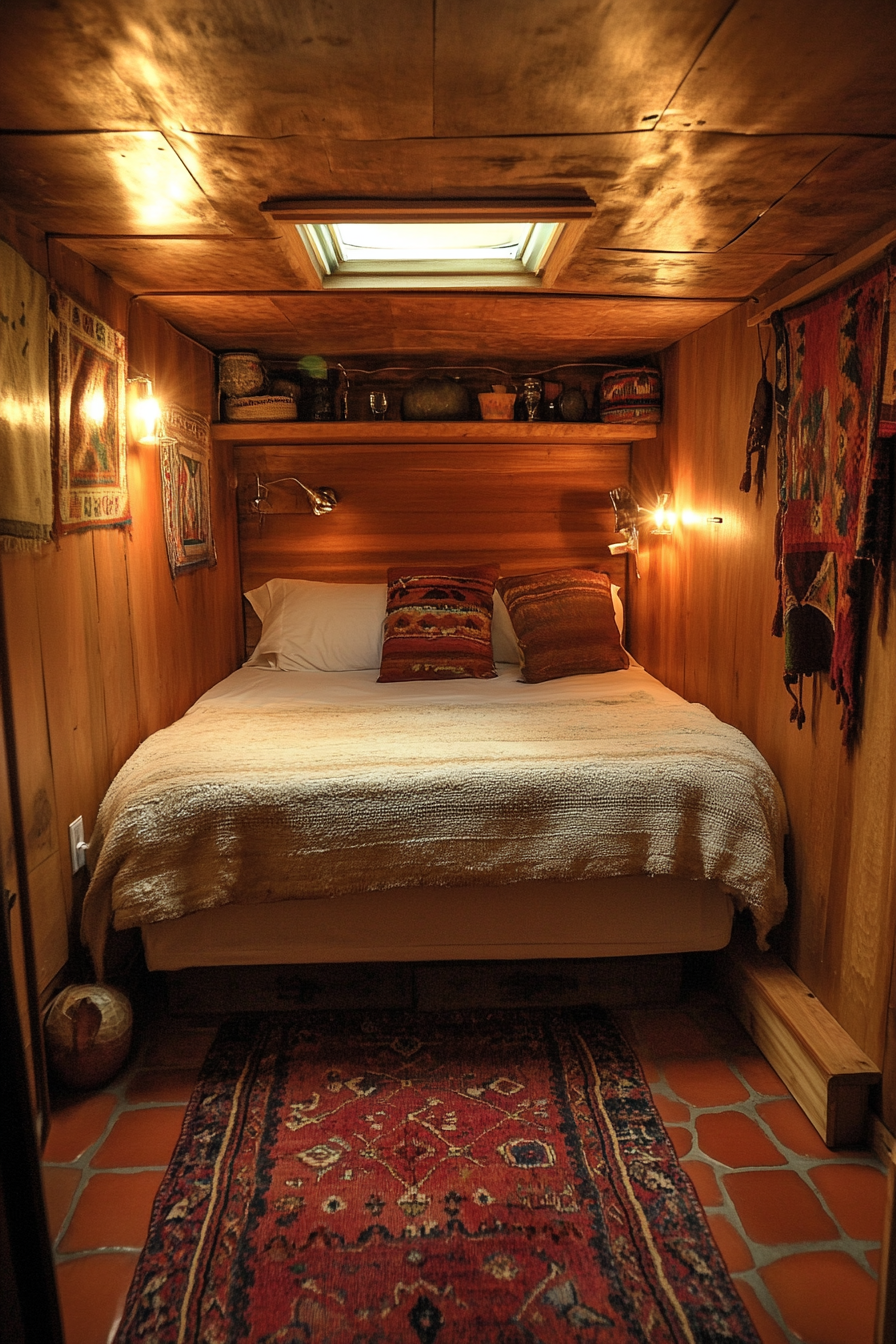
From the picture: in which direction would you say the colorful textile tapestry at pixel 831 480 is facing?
to the viewer's left

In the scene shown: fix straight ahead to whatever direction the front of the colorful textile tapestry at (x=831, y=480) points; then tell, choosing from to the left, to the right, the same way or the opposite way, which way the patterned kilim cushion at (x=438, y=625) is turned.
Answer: to the left

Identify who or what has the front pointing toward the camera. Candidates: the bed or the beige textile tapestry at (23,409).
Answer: the bed

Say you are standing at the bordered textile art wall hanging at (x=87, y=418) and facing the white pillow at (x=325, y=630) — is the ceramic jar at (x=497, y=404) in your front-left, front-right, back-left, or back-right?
front-right

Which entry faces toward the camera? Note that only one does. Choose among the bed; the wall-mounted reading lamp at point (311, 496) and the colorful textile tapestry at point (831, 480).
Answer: the bed

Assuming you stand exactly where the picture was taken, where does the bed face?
facing the viewer

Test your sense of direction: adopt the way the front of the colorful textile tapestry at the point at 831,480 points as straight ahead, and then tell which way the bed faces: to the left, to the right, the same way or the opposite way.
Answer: to the left

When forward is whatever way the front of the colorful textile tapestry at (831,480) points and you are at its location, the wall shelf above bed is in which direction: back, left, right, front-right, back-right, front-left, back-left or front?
front-right

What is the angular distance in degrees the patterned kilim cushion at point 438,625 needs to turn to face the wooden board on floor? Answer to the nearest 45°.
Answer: approximately 45° to its left

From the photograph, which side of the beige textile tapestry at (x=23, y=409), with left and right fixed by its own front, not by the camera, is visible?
right

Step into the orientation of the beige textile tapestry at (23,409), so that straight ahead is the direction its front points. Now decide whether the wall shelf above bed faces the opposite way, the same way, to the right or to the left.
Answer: to the right

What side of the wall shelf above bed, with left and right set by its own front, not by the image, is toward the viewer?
front

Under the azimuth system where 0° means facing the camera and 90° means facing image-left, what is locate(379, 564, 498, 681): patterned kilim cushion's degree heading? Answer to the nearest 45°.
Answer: approximately 0°
